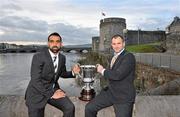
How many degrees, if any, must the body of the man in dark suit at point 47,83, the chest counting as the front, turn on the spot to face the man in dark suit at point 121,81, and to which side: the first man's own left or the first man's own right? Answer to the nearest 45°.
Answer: approximately 45° to the first man's own left

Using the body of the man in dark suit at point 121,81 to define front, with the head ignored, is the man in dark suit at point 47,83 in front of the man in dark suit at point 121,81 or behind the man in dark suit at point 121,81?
in front

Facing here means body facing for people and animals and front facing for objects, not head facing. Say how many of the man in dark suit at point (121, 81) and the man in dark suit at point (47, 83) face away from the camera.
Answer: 0

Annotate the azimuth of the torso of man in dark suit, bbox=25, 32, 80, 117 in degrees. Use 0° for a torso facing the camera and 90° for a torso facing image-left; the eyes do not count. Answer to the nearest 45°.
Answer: approximately 315°
